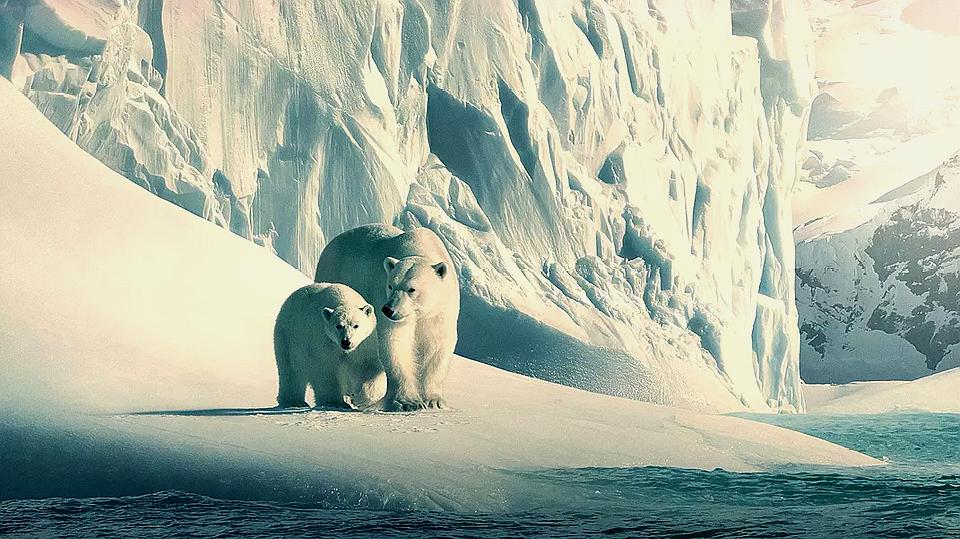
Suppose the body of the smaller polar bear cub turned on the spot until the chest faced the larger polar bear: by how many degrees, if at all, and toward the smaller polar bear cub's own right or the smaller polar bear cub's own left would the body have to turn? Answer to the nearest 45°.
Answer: approximately 45° to the smaller polar bear cub's own left

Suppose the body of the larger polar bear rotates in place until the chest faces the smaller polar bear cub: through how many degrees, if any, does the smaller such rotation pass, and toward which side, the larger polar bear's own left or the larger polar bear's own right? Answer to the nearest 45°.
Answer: approximately 135° to the larger polar bear's own right

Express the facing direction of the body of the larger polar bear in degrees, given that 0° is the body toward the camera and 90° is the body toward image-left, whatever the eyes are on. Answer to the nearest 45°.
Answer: approximately 315°

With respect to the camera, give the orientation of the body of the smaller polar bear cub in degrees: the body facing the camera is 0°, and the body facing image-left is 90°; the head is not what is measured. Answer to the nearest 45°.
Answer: approximately 315°
